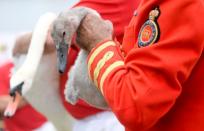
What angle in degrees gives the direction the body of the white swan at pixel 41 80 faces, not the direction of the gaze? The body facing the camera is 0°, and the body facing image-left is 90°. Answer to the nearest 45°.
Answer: approximately 90°

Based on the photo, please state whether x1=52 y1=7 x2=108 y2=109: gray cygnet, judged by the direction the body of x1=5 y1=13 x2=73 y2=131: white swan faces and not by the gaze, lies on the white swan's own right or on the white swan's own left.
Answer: on the white swan's own left

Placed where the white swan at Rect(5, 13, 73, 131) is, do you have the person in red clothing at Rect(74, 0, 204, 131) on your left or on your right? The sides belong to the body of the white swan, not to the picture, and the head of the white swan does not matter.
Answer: on your left
